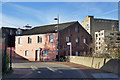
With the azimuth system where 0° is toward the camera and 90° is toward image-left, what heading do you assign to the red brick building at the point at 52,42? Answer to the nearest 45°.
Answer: approximately 45°

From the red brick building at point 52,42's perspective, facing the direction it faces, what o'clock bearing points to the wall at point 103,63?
The wall is roughly at 10 o'clock from the red brick building.
